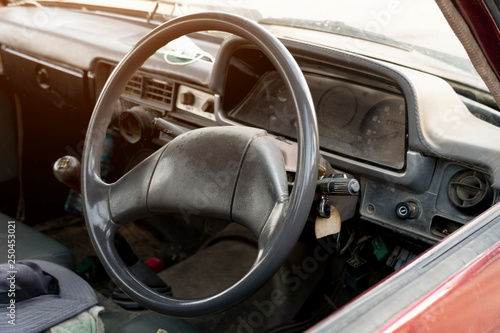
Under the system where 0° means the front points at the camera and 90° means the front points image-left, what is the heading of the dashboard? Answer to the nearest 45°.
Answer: approximately 45°
